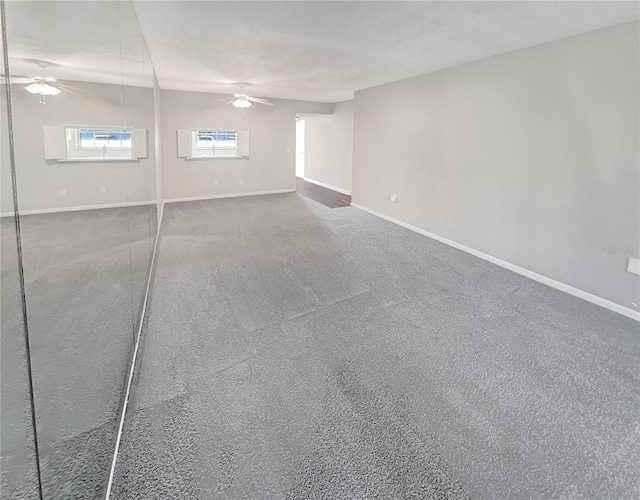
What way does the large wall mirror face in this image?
to the viewer's right

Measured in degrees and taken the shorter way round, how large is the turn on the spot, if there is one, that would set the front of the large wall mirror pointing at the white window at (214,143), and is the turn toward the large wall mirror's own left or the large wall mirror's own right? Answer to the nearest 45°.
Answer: approximately 90° to the large wall mirror's own left

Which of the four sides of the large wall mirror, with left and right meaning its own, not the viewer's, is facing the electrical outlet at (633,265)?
front

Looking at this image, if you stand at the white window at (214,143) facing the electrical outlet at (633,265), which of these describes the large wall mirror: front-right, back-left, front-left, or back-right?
front-right

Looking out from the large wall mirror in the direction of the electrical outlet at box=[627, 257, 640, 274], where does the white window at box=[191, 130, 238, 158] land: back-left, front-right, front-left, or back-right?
front-left

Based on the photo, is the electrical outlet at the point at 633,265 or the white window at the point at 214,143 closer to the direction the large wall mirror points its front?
the electrical outlet
